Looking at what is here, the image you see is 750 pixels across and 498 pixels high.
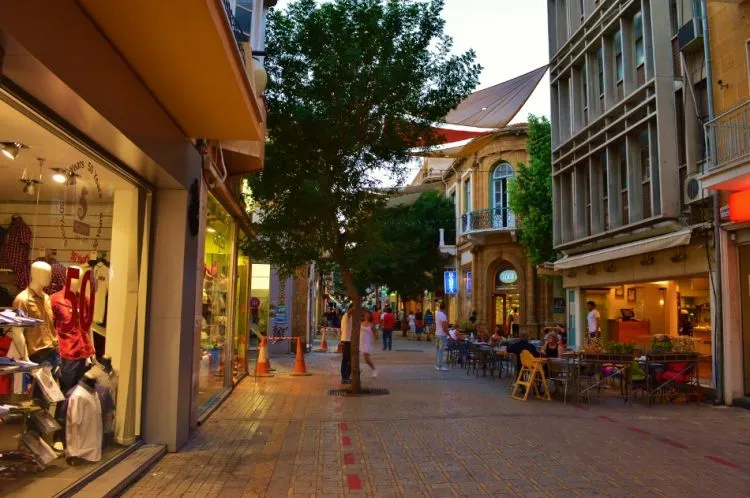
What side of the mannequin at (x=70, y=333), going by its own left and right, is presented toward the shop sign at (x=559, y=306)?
left

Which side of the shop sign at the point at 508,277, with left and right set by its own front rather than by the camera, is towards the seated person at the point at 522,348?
front

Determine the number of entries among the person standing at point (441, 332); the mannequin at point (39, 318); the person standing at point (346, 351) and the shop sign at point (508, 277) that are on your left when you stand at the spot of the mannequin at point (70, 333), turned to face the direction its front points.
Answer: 3

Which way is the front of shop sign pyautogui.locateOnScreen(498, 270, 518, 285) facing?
toward the camera

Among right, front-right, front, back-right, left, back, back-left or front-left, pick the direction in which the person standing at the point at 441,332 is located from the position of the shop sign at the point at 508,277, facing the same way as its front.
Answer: front

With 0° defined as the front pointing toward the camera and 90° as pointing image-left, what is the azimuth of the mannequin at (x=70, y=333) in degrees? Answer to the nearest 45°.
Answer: approximately 315°

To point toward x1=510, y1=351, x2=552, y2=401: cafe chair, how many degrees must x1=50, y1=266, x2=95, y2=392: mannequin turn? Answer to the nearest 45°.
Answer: approximately 45° to its left

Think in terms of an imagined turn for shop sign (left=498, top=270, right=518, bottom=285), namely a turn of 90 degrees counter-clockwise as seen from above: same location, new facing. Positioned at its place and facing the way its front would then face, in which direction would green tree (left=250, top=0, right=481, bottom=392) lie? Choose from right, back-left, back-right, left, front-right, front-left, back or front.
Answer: right

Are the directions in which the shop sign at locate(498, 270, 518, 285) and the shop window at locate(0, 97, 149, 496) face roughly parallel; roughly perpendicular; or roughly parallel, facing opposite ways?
roughly perpendicular

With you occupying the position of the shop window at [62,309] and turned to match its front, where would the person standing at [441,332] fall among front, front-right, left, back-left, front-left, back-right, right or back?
left

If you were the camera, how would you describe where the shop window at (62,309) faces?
facing the viewer and to the right of the viewer

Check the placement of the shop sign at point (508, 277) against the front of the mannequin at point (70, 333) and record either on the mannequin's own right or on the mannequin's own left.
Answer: on the mannequin's own left

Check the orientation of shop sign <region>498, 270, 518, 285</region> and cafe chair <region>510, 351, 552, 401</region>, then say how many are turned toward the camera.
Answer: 1

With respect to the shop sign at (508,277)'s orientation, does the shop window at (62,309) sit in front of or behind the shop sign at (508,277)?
in front

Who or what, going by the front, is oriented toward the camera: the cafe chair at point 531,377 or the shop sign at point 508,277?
the shop sign

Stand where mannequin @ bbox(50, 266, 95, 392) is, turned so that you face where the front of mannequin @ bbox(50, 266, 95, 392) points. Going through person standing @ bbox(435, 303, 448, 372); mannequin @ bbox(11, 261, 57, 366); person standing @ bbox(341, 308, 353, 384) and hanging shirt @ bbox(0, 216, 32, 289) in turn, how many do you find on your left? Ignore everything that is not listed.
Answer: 2

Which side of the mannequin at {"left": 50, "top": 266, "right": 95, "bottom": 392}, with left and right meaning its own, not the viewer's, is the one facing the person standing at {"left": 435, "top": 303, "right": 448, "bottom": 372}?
left
